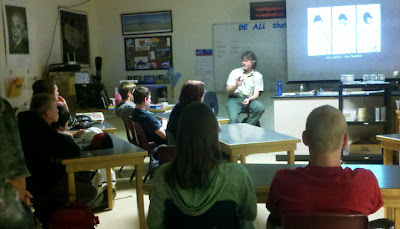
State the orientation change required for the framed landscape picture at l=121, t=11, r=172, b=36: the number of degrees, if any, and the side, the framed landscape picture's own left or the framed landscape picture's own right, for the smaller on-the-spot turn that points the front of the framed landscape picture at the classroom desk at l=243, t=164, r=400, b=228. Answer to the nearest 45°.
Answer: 0° — it already faces it

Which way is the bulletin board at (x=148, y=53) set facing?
toward the camera

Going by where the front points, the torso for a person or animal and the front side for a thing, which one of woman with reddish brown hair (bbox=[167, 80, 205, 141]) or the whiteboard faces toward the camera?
the whiteboard

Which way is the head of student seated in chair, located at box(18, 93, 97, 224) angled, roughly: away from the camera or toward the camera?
away from the camera

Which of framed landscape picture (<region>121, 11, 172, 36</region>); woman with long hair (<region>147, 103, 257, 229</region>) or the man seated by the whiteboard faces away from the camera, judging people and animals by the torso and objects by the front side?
the woman with long hair

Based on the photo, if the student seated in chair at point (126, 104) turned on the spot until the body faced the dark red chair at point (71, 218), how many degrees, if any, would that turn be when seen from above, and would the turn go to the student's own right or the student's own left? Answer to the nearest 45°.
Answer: approximately 135° to the student's own right

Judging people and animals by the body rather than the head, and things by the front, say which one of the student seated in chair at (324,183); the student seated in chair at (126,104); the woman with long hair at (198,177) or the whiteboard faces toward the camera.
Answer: the whiteboard

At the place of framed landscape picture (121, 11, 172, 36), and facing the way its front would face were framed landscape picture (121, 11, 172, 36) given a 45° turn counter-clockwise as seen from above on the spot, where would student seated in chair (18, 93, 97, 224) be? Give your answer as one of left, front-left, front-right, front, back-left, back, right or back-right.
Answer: front-right

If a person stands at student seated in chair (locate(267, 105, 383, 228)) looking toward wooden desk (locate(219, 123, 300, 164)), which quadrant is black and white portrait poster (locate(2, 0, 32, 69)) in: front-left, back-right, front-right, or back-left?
front-left

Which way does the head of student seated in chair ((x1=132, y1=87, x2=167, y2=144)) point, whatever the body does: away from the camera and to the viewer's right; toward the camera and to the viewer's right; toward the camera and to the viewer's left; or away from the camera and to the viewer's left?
away from the camera and to the viewer's right

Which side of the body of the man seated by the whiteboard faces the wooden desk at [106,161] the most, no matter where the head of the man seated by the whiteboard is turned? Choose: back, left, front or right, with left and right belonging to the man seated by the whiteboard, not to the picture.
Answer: front

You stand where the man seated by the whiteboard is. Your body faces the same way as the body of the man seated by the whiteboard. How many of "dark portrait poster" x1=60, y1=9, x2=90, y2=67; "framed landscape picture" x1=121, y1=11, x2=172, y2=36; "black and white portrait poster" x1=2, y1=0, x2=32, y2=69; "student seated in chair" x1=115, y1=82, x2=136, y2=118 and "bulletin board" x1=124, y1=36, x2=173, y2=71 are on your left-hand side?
0

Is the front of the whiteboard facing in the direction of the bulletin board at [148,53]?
no

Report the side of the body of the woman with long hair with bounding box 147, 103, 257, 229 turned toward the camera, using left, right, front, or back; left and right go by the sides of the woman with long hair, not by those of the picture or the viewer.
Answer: back

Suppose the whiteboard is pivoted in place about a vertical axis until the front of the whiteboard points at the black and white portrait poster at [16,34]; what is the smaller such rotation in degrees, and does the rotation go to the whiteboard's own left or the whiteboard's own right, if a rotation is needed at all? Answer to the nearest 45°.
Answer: approximately 45° to the whiteboard's own right

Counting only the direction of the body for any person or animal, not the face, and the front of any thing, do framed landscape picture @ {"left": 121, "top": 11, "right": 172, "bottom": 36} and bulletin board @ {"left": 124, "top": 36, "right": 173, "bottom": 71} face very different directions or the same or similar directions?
same or similar directions

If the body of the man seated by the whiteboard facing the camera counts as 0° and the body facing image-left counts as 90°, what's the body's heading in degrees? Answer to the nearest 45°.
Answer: approximately 0°

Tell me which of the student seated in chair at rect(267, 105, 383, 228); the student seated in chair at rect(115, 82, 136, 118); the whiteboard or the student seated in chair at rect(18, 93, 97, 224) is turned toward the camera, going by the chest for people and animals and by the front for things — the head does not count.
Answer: the whiteboard

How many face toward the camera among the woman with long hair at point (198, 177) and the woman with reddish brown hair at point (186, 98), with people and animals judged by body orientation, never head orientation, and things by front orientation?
0
